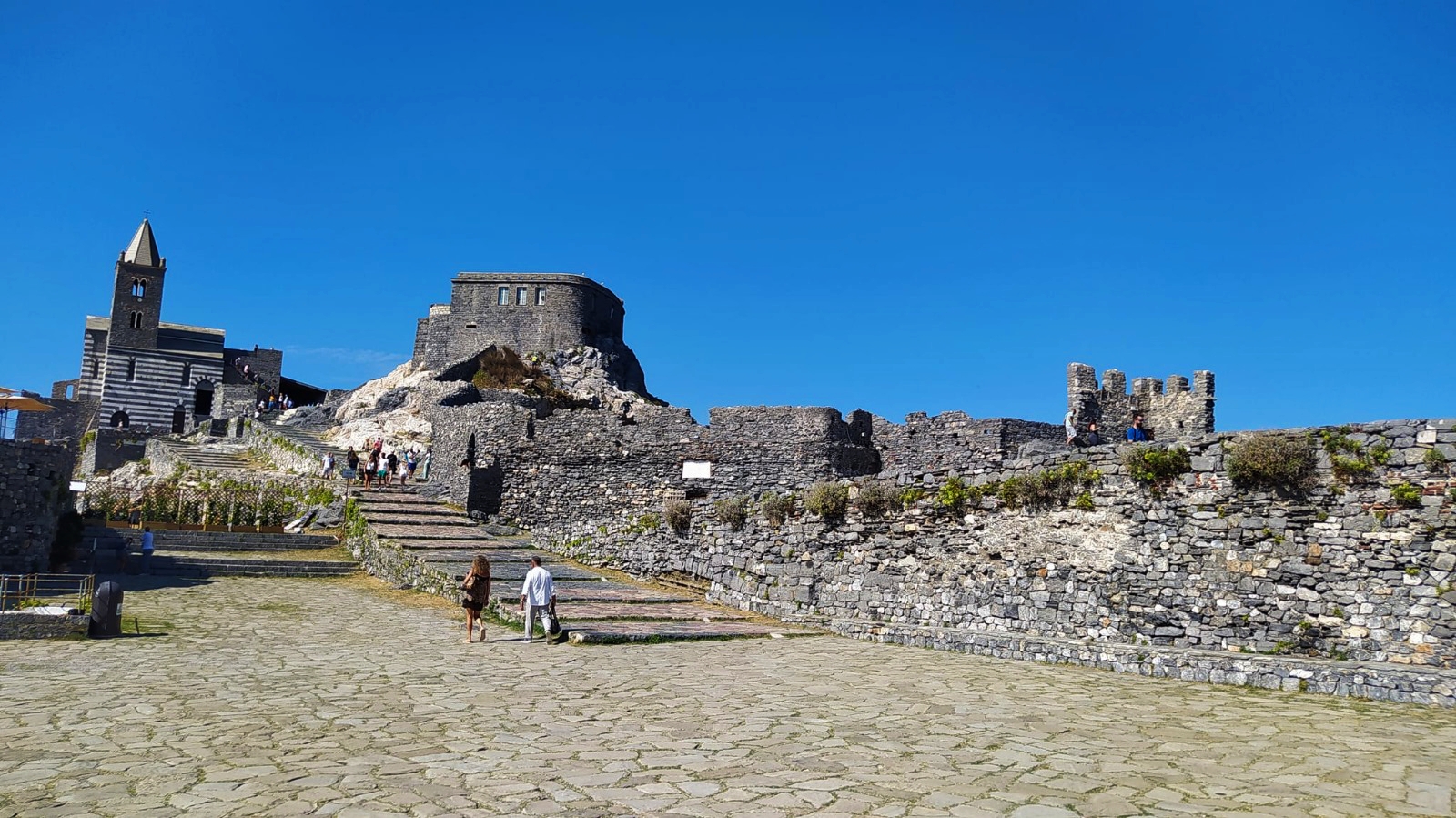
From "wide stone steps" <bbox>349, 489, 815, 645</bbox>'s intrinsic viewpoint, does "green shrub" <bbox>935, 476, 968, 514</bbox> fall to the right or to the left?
on its left

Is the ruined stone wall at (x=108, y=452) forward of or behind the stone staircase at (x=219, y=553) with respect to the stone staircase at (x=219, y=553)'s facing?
behind

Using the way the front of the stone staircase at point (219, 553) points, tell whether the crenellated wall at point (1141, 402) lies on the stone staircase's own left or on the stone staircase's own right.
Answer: on the stone staircase's own left

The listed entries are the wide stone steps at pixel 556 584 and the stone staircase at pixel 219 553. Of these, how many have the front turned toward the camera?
2

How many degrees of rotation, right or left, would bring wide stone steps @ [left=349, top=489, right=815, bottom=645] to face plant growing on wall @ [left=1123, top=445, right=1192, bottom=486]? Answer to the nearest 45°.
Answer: approximately 45° to its left

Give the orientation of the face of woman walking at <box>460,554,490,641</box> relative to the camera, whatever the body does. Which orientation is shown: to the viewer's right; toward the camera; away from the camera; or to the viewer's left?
away from the camera

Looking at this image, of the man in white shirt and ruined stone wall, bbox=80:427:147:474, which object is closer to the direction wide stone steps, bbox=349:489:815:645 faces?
the man in white shirt

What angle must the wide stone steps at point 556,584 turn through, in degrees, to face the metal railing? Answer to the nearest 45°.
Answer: approximately 90° to its right

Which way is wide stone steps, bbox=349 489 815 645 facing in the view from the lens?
facing the viewer

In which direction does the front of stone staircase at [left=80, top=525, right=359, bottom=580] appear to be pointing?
toward the camera
